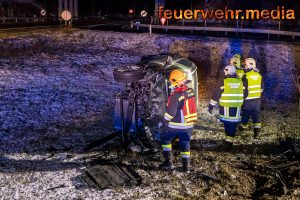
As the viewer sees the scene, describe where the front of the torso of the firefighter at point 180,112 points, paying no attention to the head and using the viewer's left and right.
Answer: facing away from the viewer and to the left of the viewer

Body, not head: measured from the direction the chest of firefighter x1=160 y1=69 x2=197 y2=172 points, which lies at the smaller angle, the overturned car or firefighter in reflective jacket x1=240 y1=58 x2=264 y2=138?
the overturned car

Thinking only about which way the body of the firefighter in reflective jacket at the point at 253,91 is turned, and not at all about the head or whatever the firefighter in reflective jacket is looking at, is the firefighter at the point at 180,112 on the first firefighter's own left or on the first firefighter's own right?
on the first firefighter's own left

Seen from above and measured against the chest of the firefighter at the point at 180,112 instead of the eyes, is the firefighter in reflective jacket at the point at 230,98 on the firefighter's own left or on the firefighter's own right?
on the firefighter's own right

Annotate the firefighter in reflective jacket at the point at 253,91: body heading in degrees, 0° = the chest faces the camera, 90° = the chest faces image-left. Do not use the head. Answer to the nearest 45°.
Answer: approximately 135°

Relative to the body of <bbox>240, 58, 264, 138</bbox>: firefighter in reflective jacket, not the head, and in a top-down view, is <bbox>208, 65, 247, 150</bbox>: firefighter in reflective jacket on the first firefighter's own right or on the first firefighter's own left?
on the first firefighter's own left

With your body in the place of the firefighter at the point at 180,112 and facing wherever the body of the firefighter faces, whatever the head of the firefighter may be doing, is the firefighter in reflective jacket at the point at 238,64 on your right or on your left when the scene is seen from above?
on your right
